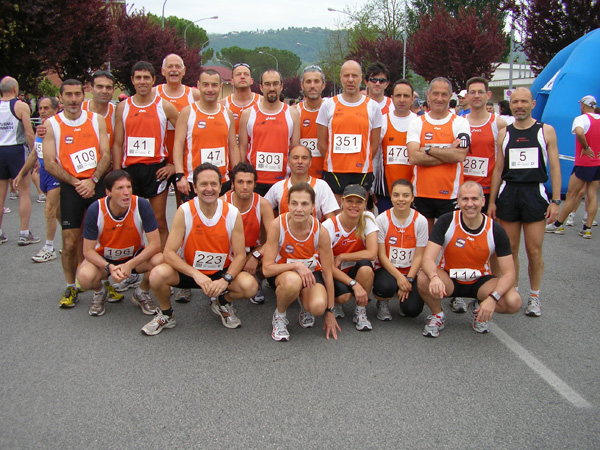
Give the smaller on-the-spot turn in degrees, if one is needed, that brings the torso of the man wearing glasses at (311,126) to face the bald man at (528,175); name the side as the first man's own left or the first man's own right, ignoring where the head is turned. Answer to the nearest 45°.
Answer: approximately 45° to the first man's own left

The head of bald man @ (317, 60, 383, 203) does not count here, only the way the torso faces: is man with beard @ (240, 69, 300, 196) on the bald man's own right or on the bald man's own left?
on the bald man's own right

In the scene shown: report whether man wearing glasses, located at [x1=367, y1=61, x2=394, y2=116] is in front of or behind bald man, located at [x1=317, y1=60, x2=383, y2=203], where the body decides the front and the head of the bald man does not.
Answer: behind

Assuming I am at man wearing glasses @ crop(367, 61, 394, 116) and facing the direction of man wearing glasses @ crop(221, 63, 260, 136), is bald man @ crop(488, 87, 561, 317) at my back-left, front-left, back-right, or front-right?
back-left

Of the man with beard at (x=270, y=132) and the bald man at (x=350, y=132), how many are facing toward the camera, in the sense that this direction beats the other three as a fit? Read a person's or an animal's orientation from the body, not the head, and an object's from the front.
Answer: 2
